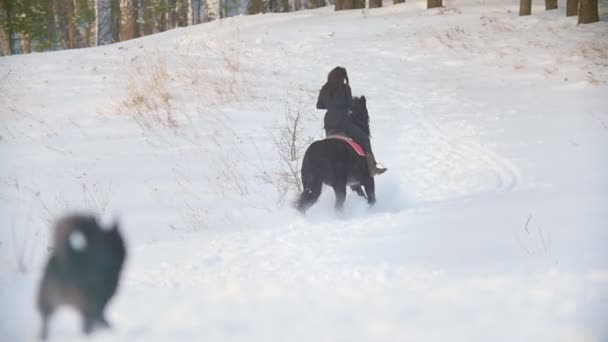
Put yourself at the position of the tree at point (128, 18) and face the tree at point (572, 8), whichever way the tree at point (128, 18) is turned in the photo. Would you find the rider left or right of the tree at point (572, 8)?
right

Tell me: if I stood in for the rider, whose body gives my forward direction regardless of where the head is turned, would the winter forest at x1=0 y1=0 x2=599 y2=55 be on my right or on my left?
on my left

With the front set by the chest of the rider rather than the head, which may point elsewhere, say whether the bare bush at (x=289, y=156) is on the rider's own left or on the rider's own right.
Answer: on the rider's own left

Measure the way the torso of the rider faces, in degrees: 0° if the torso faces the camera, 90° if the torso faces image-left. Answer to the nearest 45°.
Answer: approximately 225°

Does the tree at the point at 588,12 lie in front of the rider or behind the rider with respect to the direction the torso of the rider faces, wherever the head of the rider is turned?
in front

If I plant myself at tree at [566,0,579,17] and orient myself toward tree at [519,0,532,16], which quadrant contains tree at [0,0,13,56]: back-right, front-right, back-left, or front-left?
front-left

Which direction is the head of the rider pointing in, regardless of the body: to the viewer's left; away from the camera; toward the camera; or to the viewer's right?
away from the camera

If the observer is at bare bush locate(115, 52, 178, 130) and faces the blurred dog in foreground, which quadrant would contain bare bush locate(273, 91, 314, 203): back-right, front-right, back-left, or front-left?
front-left

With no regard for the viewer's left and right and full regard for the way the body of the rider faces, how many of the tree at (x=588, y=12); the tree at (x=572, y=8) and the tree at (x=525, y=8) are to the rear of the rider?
0

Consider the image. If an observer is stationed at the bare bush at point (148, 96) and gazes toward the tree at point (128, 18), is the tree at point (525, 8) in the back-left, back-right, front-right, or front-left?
front-right

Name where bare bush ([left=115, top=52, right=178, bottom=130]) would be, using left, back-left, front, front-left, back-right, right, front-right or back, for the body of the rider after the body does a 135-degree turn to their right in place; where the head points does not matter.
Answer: back-right

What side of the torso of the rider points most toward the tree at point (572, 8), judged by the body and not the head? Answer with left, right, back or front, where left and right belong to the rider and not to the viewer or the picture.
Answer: front

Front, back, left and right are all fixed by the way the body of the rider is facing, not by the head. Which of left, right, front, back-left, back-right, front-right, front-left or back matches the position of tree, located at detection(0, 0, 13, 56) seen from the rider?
left
